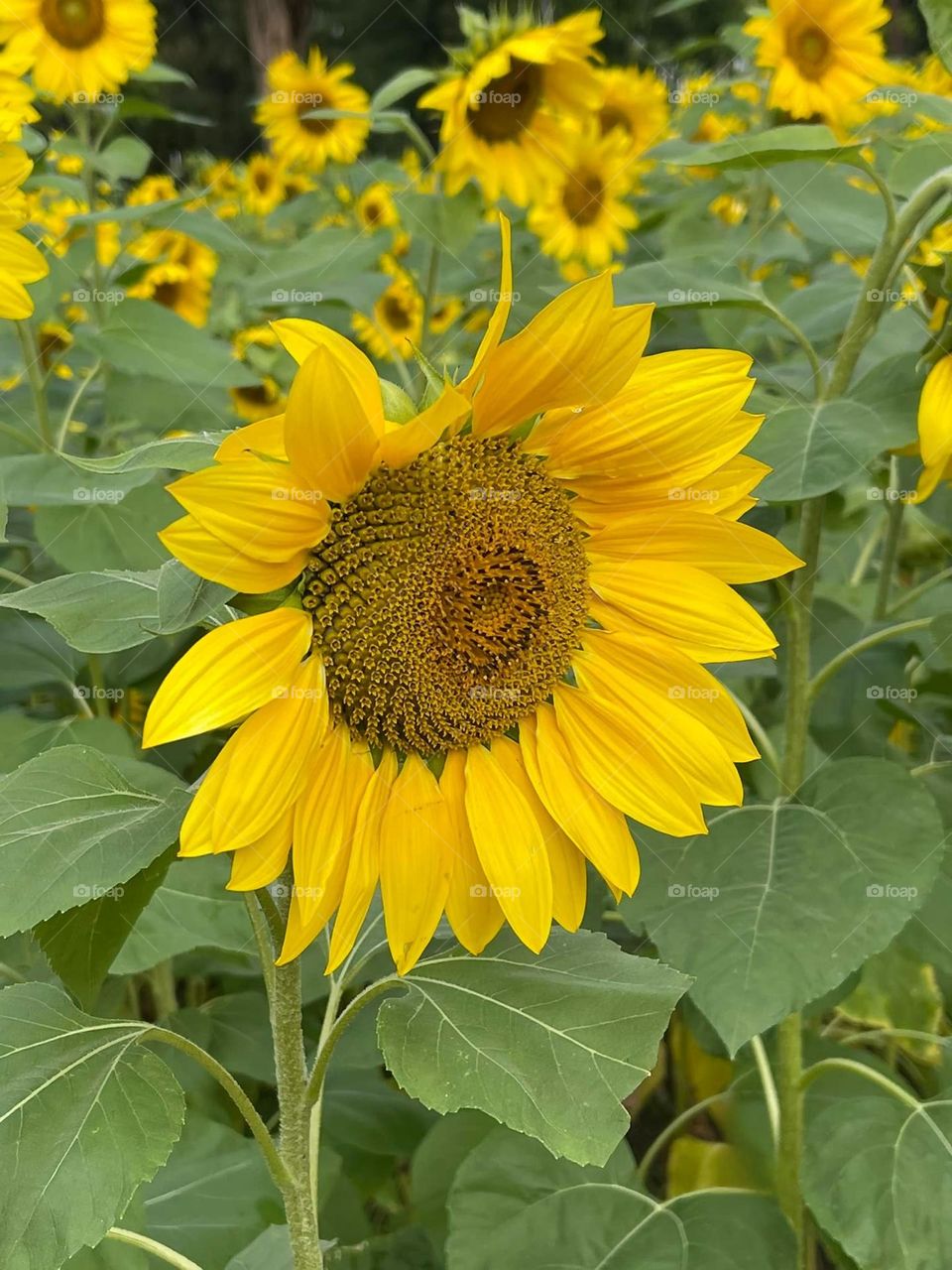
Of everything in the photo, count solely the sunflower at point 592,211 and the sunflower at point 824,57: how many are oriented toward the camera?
2

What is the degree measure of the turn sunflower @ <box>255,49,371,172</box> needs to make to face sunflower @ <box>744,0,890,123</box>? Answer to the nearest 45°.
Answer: approximately 45° to its left

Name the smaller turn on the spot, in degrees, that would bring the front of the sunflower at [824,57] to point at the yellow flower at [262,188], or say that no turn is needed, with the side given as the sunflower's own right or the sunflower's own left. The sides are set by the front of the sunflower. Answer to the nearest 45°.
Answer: approximately 135° to the sunflower's own right

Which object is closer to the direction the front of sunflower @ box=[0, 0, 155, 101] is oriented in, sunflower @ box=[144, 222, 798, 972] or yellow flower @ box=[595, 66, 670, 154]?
the sunflower

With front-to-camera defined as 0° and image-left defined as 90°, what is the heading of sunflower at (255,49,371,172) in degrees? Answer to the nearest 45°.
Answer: approximately 0°

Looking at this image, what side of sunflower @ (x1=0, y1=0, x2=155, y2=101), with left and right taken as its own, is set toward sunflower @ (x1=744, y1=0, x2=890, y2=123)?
left

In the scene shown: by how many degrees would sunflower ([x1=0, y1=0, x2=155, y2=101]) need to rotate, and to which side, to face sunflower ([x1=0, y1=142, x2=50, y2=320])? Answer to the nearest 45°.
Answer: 0° — it already faces it
